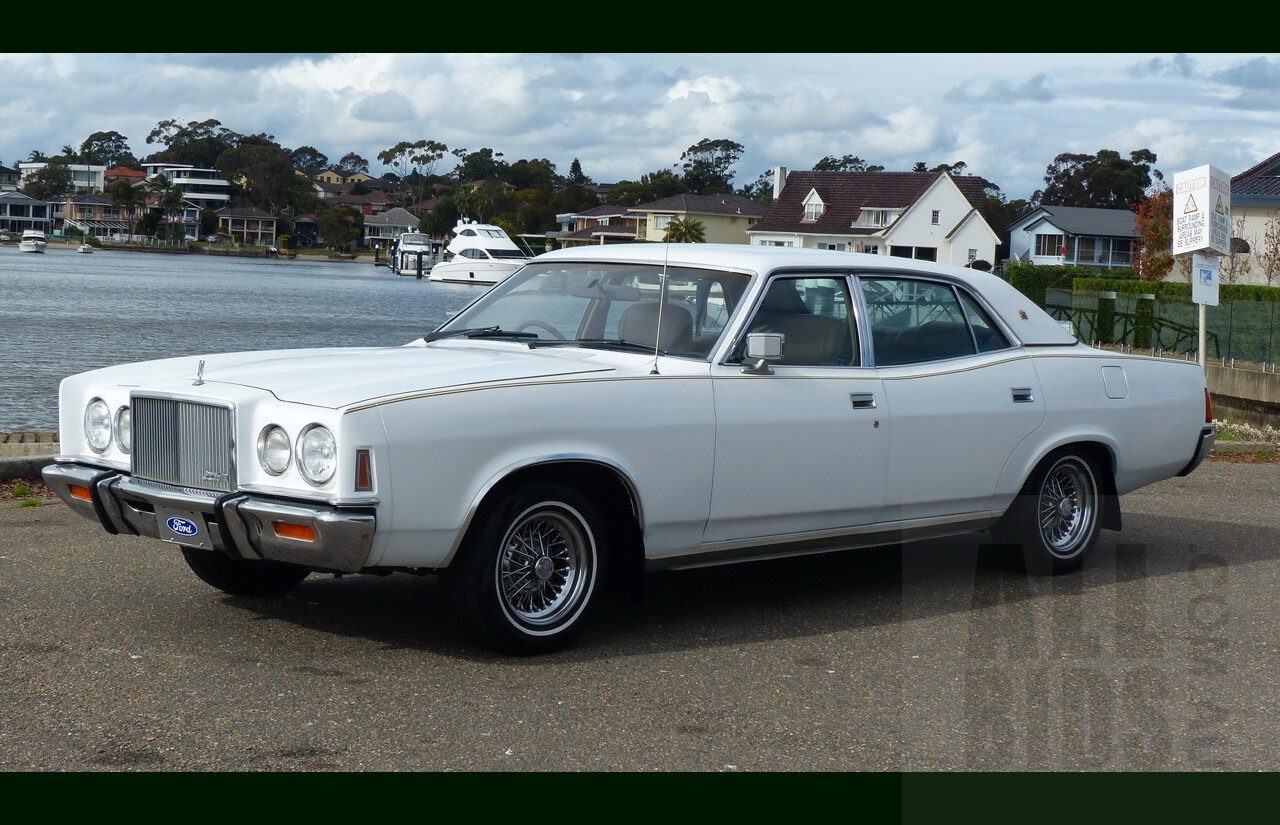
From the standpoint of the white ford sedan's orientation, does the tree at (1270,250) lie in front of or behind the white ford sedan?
behind

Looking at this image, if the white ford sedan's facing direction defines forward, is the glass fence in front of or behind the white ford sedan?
behind

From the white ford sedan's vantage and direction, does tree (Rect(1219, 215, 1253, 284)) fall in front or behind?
behind

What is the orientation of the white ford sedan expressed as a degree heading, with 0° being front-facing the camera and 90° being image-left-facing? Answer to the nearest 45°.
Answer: approximately 45°
